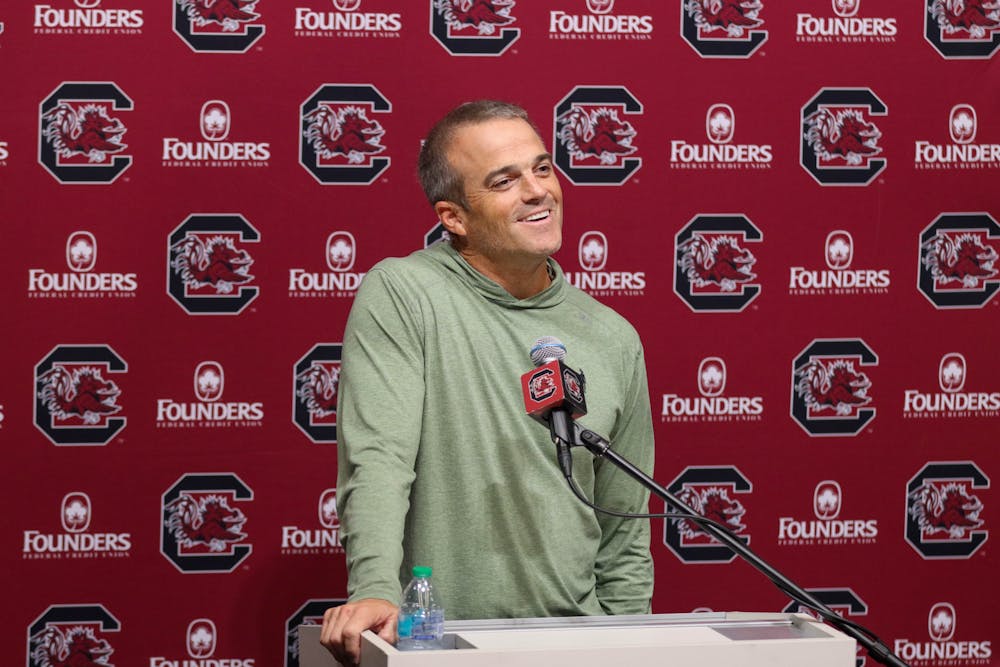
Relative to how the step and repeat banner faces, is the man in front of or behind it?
in front

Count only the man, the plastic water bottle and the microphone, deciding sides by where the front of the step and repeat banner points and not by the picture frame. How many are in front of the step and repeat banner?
3

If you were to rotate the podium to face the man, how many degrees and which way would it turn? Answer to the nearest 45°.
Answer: approximately 180°

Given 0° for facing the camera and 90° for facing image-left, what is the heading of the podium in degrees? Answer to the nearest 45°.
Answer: approximately 0°

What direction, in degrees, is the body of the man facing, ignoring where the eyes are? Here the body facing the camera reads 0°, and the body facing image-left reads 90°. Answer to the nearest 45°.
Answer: approximately 315°

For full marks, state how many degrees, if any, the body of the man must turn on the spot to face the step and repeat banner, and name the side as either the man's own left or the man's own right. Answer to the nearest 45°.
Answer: approximately 135° to the man's own left

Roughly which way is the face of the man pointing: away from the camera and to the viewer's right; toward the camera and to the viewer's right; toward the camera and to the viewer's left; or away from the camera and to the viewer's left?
toward the camera and to the viewer's right

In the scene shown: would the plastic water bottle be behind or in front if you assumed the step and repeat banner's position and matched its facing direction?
in front

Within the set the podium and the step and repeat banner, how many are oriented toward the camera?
2
